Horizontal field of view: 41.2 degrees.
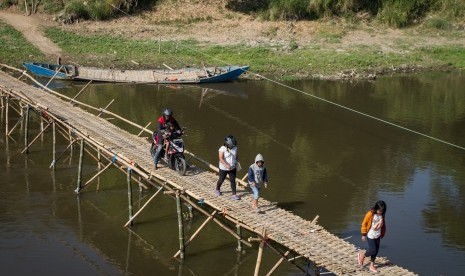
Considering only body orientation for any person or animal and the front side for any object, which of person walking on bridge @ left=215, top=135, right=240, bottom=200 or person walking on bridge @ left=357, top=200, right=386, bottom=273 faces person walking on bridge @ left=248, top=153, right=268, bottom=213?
person walking on bridge @ left=215, top=135, right=240, bottom=200

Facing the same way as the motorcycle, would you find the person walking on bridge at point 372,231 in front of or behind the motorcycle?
in front

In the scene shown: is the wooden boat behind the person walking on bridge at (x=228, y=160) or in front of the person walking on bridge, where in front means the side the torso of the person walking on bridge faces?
behind

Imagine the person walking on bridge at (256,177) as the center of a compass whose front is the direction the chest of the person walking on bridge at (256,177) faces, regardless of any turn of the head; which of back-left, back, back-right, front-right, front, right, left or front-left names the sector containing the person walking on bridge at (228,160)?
back

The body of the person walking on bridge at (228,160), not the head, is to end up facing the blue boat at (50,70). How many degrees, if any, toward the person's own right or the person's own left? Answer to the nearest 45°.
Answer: approximately 180°

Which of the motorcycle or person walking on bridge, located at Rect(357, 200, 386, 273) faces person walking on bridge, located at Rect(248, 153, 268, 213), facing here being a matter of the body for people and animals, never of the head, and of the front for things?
the motorcycle

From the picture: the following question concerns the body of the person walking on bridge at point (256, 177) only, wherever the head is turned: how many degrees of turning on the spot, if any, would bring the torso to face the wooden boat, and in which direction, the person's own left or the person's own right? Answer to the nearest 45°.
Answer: approximately 135° to the person's own left

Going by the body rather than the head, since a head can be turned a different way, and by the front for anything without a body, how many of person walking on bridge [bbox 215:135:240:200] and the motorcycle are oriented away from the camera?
0

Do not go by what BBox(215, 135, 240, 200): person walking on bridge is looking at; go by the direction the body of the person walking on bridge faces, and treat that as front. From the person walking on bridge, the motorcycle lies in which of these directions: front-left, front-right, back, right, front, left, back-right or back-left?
back

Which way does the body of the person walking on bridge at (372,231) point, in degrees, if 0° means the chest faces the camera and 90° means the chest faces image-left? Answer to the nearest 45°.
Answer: approximately 315°

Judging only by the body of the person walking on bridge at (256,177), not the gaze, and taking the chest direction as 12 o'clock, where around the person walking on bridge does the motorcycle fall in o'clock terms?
The motorcycle is roughly at 6 o'clock from the person walking on bridge.

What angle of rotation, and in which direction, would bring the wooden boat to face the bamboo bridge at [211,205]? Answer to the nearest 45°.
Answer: approximately 90° to its right
